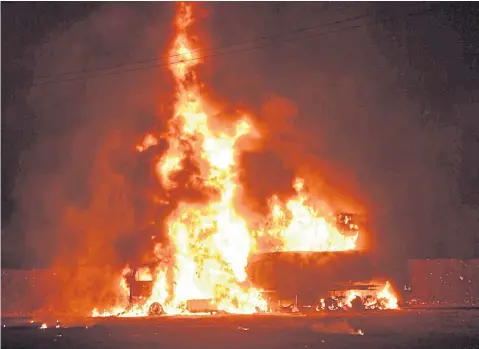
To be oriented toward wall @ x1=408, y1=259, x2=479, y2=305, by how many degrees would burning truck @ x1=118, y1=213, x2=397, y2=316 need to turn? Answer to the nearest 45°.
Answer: approximately 135° to its right

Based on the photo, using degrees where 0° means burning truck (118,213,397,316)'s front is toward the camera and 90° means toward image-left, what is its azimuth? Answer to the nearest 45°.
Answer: approximately 90°
